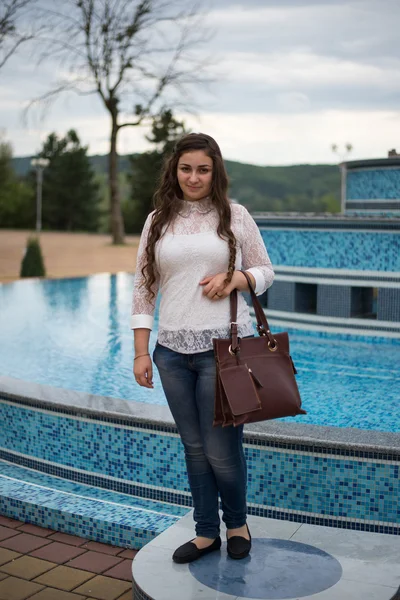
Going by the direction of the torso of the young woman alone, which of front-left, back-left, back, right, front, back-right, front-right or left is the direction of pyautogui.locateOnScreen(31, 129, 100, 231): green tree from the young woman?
back

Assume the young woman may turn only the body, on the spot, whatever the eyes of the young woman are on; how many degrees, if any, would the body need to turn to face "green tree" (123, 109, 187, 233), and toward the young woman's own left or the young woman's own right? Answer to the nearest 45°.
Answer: approximately 180°

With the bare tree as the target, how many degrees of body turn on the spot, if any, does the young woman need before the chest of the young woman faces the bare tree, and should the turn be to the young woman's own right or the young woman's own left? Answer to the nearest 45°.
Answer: approximately 180°

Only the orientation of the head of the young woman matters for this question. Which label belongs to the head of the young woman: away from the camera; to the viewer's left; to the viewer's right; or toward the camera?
toward the camera

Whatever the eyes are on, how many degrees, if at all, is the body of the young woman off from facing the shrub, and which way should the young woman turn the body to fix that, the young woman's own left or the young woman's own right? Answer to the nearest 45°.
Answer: approximately 180°

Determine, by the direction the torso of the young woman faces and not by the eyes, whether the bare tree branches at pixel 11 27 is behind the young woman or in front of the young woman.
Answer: behind

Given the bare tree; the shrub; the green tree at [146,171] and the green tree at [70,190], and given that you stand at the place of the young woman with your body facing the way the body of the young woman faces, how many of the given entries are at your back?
4

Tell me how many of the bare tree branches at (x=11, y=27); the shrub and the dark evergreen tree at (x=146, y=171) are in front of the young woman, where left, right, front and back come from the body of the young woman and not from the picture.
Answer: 0

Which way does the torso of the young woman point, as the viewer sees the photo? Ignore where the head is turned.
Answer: toward the camera
